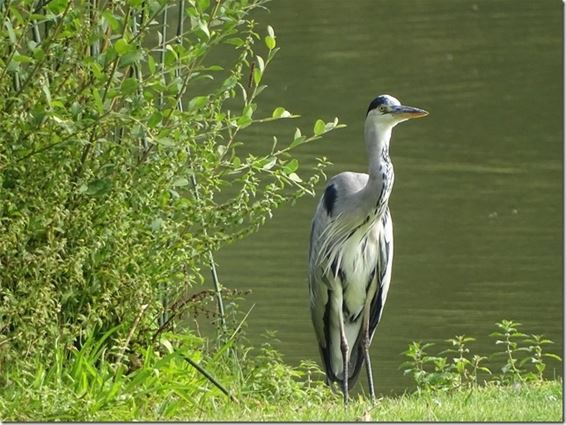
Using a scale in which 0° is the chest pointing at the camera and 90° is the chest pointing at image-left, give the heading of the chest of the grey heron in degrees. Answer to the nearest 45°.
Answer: approximately 315°
